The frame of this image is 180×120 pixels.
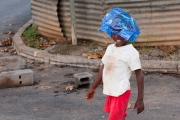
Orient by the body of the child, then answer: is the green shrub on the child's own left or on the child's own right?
on the child's own right

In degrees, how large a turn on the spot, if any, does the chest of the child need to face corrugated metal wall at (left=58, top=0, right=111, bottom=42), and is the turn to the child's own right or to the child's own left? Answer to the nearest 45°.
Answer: approximately 135° to the child's own right

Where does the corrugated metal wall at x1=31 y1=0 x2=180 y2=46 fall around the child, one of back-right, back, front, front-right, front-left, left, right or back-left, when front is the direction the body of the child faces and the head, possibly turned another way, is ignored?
back-right

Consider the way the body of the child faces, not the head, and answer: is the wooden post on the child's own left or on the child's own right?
on the child's own right

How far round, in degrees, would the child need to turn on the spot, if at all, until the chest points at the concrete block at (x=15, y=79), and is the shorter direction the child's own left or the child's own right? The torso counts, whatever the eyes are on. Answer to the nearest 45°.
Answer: approximately 90° to the child's own right

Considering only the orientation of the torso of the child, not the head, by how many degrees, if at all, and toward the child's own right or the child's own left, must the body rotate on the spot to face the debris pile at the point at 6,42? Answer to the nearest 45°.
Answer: approximately 90° to the child's own right

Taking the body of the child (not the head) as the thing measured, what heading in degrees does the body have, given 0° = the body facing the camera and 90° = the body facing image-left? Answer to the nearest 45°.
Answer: approximately 45°

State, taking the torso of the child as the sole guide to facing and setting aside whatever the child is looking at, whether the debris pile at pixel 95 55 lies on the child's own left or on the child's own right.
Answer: on the child's own right

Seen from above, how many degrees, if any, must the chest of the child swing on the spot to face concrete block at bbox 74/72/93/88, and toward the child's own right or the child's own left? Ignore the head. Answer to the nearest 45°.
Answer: approximately 135° to the child's own right

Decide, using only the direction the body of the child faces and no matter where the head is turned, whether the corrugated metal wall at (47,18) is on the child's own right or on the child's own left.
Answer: on the child's own right

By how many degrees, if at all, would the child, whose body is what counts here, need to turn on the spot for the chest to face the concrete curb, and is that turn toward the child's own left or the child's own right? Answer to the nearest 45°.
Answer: approximately 135° to the child's own right
